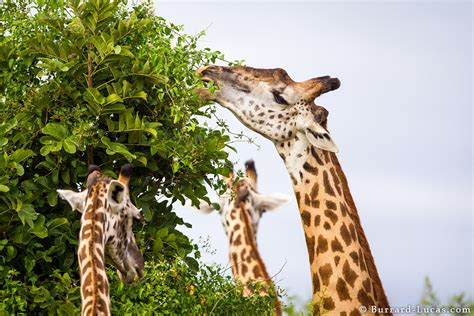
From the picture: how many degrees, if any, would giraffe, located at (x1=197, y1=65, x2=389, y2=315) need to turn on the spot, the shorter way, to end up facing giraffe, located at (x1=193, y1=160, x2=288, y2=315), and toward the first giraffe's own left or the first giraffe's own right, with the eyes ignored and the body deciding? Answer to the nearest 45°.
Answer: approximately 90° to the first giraffe's own right

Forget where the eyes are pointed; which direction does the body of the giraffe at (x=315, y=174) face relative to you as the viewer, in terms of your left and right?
facing to the left of the viewer

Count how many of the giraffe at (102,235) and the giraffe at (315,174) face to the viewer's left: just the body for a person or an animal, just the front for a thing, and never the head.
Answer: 1

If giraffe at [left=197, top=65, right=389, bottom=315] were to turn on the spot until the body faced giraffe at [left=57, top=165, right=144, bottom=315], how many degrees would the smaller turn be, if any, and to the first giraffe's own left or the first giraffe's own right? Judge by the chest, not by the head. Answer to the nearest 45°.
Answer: approximately 45° to the first giraffe's own left

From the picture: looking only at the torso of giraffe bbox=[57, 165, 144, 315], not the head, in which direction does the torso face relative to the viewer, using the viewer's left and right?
facing away from the viewer and to the right of the viewer

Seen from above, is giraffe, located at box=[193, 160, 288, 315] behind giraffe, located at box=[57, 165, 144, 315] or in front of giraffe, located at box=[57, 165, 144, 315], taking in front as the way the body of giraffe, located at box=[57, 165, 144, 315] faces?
in front
